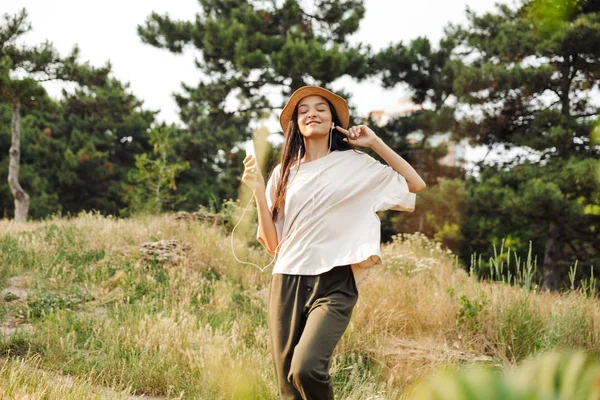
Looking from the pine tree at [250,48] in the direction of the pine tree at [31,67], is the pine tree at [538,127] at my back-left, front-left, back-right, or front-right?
back-left

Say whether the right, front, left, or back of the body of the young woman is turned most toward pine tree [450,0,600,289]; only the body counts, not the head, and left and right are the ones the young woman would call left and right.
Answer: back

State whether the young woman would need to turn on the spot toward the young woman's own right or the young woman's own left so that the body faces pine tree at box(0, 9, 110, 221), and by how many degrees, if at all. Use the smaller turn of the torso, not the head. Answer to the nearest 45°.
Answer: approximately 135° to the young woman's own right

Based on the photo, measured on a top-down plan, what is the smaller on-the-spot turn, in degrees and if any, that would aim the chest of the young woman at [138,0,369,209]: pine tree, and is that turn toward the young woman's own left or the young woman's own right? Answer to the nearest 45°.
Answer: approximately 180°

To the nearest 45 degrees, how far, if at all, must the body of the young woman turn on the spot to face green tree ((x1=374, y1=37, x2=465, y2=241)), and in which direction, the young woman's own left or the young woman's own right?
approximately 180°

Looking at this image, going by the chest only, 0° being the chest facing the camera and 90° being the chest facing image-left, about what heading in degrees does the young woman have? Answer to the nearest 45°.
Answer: approximately 0°

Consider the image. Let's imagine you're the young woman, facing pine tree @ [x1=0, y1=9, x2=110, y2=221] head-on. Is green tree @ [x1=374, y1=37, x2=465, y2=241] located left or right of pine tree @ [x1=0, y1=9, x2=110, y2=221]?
right
